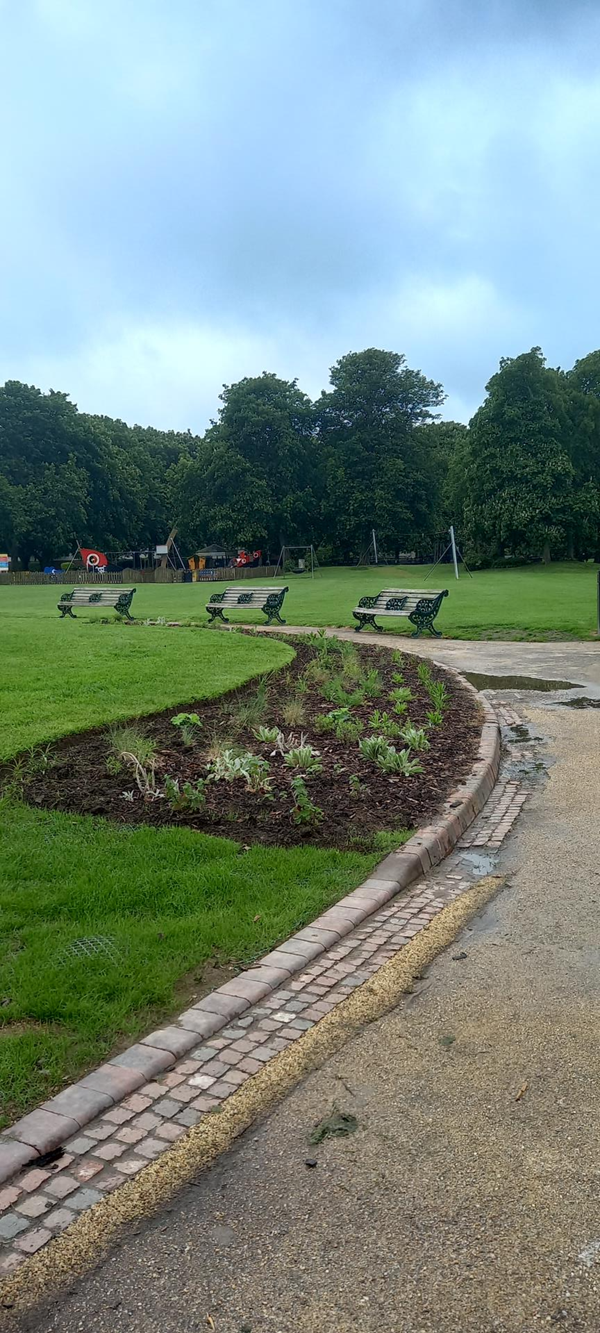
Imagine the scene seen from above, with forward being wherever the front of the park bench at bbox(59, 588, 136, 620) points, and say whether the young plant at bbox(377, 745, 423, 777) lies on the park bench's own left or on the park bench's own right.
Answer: on the park bench's own left

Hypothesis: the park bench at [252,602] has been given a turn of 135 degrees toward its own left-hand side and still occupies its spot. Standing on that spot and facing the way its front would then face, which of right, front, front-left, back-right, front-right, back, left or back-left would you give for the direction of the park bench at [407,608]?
front-right

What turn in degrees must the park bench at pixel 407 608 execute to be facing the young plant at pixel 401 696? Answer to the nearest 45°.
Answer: approximately 45° to its left

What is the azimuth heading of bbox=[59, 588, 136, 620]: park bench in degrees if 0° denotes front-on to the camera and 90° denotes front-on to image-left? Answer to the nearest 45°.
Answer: approximately 45°

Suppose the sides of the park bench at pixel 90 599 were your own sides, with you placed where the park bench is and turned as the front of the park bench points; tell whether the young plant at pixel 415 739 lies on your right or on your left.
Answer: on your left

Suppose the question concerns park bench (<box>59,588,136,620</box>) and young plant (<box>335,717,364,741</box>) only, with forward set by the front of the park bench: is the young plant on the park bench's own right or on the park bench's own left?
on the park bench's own left

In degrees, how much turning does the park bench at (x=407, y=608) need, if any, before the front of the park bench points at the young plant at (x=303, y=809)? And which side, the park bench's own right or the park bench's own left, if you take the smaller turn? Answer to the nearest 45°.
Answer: approximately 45° to the park bench's own left

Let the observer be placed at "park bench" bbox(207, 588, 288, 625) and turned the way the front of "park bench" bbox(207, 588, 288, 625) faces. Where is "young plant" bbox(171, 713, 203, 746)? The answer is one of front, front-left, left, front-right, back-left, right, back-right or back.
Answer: front-left

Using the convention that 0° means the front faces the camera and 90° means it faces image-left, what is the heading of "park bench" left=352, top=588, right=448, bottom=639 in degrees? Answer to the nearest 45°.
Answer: approximately 45°

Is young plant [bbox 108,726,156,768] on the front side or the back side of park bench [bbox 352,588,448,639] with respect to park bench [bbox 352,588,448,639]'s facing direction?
on the front side

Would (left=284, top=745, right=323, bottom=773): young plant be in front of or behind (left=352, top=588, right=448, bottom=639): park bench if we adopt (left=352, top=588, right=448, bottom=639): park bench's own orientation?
in front
